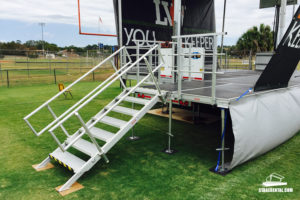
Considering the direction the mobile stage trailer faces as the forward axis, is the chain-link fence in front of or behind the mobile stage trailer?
behind

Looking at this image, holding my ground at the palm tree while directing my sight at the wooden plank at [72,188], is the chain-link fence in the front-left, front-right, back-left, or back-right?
front-right

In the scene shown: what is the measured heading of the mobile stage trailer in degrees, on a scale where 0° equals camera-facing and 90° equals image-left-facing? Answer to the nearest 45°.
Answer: approximately 315°

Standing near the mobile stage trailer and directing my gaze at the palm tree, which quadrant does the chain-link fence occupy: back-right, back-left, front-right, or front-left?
front-left

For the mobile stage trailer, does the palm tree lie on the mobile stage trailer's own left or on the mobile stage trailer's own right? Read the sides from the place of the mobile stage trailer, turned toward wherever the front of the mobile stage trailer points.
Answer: on the mobile stage trailer's own left
